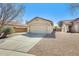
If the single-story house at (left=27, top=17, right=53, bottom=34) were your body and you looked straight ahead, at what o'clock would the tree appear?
The tree is roughly at 3 o'clock from the single-story house.

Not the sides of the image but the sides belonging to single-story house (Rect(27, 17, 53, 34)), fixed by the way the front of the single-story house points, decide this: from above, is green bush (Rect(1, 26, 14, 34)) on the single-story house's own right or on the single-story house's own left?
on the single-story house's own right

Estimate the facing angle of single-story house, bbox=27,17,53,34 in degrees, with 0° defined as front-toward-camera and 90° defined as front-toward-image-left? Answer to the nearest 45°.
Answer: approximately 0°

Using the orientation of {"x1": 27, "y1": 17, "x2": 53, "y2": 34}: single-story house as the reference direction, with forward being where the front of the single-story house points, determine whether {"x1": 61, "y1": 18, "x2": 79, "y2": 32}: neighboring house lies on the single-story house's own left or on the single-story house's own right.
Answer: on the single-story house's own left
